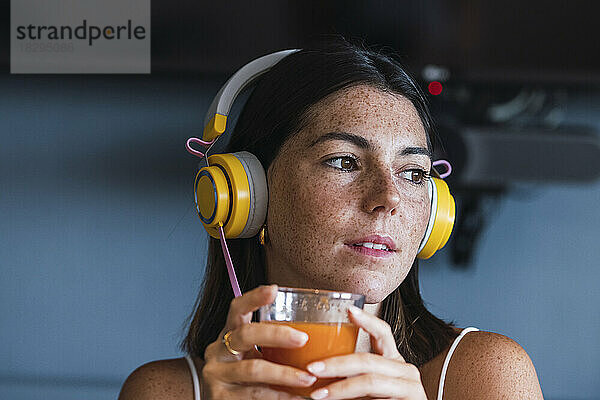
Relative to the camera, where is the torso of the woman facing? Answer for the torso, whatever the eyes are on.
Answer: toward the camera

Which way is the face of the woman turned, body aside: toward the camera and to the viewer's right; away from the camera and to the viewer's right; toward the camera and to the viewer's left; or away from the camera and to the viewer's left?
toward the camera and to the viewer's right
